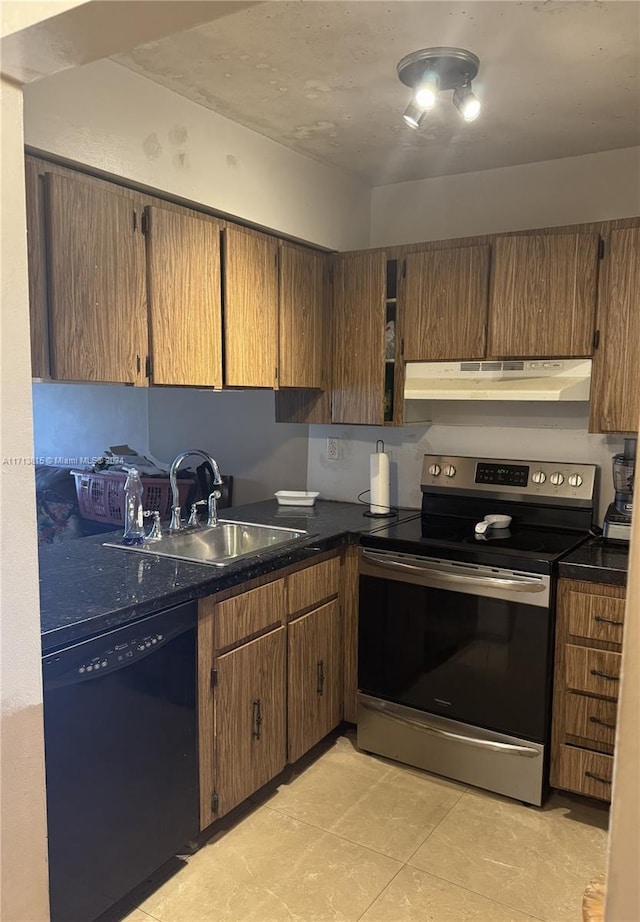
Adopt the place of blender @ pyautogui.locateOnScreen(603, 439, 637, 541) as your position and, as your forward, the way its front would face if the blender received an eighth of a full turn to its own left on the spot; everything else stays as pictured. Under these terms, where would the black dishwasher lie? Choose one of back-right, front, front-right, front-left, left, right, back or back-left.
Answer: right

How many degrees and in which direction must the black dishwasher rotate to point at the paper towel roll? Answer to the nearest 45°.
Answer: approximately 90° to its left

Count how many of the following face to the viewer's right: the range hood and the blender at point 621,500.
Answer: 0

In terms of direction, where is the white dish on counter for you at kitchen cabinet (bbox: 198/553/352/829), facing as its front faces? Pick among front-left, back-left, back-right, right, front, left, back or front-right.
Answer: back-left

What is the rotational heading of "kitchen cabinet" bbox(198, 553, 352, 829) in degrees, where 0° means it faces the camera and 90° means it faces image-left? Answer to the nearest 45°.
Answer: approximately 315°

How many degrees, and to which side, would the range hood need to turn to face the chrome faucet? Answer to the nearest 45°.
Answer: approximately 90° to its right

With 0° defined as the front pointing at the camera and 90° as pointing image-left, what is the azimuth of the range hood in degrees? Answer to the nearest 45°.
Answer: approximately 0°

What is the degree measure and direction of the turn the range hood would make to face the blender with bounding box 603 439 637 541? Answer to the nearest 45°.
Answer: approximately 90° to its left
